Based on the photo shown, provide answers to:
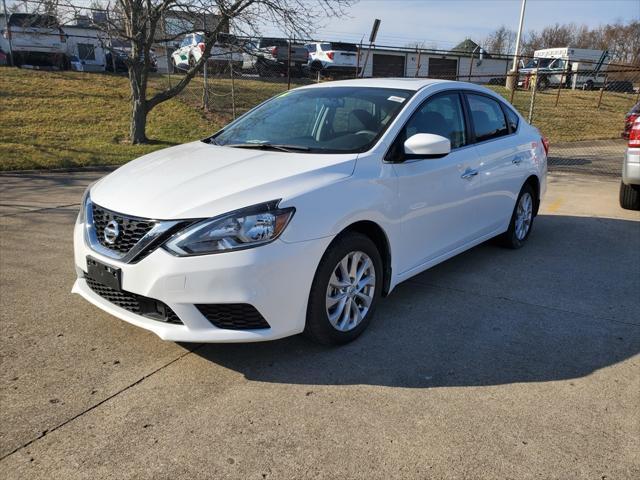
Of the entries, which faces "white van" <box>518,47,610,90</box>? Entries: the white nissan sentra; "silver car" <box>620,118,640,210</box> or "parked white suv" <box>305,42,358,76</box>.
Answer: the silver car

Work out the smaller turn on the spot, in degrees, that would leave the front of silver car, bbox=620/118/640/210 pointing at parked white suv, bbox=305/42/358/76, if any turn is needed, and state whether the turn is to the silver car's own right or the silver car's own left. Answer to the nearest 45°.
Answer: approximately 45° to the silver car's own left

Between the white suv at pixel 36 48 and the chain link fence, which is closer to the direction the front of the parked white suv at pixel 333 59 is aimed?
the white suv

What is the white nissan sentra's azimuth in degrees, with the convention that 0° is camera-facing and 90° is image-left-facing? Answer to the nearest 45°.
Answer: approximately 45°

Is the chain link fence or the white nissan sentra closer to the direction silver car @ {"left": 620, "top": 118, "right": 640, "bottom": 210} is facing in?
the chain link fence

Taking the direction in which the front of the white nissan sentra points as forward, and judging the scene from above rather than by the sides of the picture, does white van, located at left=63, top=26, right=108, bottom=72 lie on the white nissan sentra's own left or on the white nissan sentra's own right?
on the white nissan sentra's own right

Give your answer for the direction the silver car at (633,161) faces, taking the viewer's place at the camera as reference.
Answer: facing away from the viewer

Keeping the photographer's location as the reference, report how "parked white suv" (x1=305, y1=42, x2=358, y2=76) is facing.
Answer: facing away from the viewer and to the left of the viewer

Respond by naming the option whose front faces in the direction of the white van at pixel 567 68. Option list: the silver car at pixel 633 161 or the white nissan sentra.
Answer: the silver car

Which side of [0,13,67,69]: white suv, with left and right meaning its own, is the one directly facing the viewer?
back
